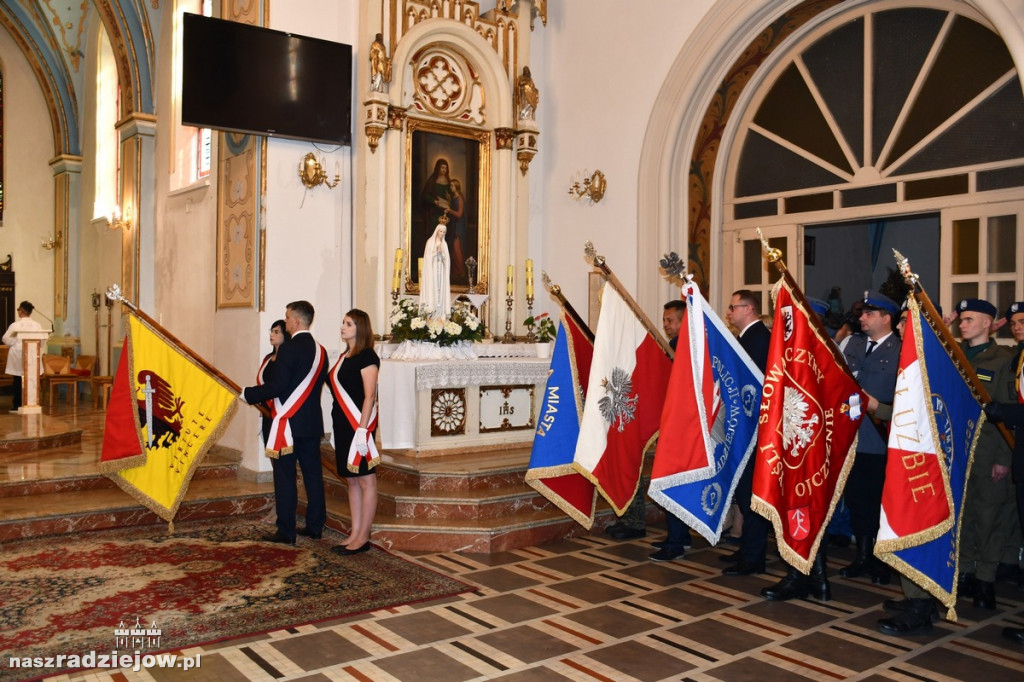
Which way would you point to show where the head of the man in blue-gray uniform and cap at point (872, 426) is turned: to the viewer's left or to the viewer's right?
to the viewer's left

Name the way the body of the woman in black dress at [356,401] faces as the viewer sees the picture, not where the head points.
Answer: to the viewer's left

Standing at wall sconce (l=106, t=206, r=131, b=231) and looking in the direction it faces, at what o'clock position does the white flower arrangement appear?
The white flower arrangement is roughly at 10 o'clock from the wall sconce.

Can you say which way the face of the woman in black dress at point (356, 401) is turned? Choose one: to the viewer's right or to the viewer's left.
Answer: to the viewer's left

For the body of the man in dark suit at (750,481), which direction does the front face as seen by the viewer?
to the viewer's left

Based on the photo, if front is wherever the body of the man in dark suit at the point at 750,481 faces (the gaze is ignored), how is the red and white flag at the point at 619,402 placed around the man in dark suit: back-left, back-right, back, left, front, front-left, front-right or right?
front

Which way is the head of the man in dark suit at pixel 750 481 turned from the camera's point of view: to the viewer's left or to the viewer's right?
to the viewer's left

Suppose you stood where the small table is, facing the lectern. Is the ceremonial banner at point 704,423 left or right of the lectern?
left

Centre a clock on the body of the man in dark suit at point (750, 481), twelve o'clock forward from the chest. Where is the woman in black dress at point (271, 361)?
The woman in black dress is roughly at 12 o'clock from the man in dark suit.

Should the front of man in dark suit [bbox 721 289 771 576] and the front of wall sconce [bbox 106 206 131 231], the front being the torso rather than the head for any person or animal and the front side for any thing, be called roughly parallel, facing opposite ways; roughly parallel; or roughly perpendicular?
roughly perpendicular

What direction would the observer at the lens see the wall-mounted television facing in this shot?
facing the viewer and to the right of the viewer

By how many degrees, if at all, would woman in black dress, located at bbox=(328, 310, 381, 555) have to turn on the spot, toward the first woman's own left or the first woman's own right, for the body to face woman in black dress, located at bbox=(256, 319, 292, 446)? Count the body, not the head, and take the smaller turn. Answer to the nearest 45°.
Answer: approximately 45° to the first woman's own right

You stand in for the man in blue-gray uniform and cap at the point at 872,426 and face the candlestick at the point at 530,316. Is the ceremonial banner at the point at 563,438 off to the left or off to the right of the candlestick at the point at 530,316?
left

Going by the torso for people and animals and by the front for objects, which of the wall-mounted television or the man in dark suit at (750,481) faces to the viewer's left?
the man in dark suit
